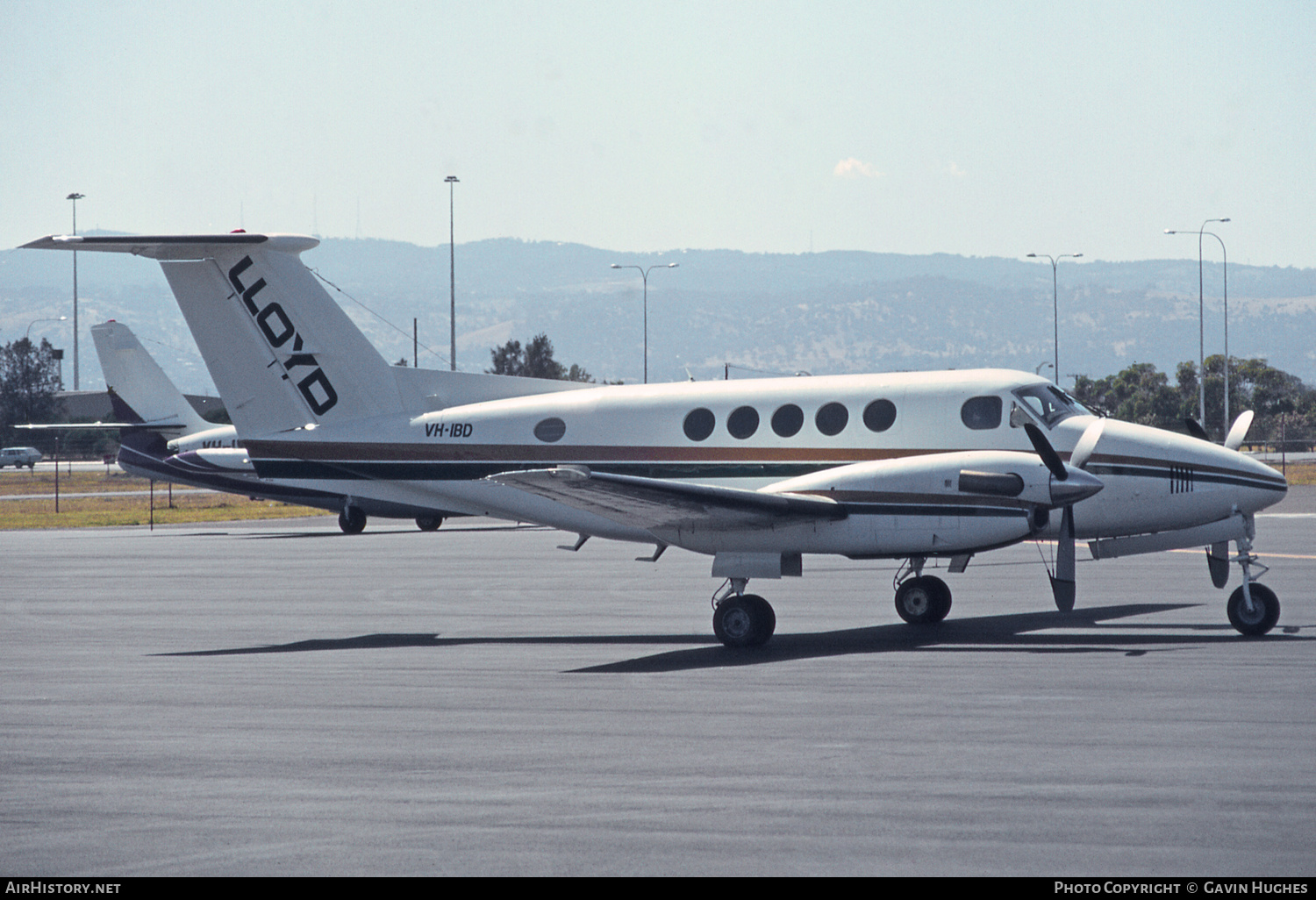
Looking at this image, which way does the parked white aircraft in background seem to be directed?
to the viewer's right

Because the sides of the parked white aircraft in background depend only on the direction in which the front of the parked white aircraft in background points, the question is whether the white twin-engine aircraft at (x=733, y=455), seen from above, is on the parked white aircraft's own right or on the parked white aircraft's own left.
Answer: on the parked white aircraft's own right
